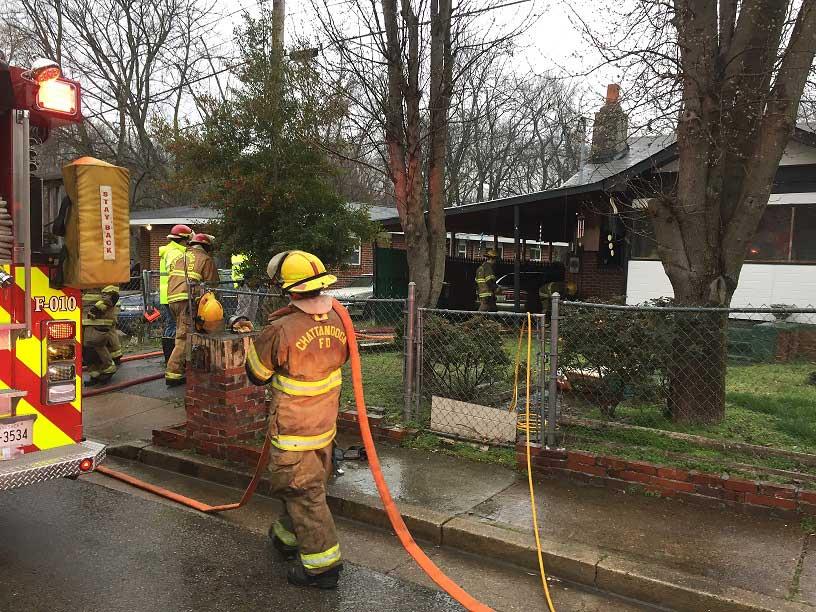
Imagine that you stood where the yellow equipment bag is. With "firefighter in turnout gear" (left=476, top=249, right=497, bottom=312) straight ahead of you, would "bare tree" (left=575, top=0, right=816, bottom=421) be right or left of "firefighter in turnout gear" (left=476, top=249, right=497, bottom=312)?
right

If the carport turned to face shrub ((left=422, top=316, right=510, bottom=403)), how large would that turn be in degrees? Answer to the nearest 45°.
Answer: approximately 45° to its left

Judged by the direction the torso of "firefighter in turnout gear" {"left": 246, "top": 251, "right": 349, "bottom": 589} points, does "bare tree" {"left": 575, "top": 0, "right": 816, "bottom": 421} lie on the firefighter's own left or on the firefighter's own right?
on the firefighter's own right

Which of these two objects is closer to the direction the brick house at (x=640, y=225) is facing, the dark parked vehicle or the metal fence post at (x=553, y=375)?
the metal fence post

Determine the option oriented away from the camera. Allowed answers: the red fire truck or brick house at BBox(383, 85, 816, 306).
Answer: the red fire truck

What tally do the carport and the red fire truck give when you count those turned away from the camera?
1

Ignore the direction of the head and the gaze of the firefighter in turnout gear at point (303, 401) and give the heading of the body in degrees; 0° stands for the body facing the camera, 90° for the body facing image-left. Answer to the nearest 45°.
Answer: approximately 135°

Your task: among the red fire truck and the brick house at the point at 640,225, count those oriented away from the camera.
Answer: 1

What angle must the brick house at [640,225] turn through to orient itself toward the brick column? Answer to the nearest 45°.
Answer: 0° — it already faces it

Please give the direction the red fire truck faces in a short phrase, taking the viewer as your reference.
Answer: facing away from the viewer
